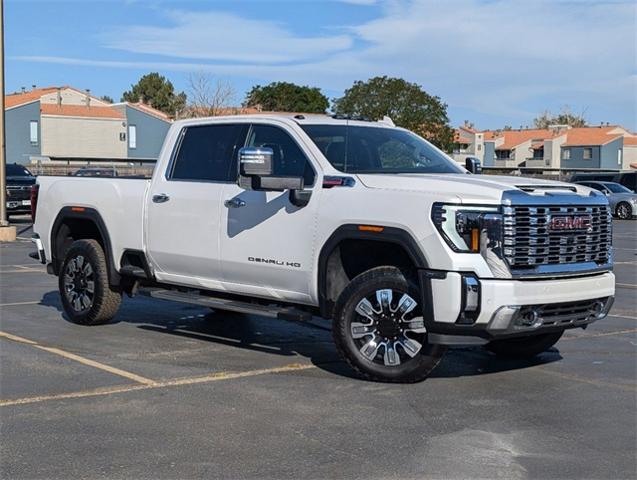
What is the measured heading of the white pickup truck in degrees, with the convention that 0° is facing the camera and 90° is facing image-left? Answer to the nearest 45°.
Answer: approximately 315°

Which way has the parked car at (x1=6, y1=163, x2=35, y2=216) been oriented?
toward the camera

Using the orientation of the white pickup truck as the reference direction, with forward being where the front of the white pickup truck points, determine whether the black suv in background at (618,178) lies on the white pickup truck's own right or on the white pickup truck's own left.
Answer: on the white pickup truck's own left

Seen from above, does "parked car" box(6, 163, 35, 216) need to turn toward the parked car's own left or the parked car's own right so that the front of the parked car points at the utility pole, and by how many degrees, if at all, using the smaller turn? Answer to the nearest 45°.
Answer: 0° — it already faces it

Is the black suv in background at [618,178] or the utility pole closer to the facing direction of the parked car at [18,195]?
the utility pole

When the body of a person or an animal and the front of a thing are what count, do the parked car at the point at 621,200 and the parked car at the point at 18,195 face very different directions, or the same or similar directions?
same or similar directions

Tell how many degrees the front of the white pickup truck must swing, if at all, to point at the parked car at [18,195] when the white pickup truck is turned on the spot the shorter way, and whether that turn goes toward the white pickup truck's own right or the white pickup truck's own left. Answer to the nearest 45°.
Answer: approximately 180°

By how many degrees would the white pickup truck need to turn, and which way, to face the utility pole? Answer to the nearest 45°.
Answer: approximately 180°

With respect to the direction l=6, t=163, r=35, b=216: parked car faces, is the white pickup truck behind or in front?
in front

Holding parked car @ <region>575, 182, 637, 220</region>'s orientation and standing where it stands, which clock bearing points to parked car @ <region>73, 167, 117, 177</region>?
parked car @ <region>73, 167, 117, 177</region> is roughly at 2 o'clock from parked car @ <region>575, 182, 637, 220</region>.

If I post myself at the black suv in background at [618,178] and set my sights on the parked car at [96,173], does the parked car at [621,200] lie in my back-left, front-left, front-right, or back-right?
front-left
